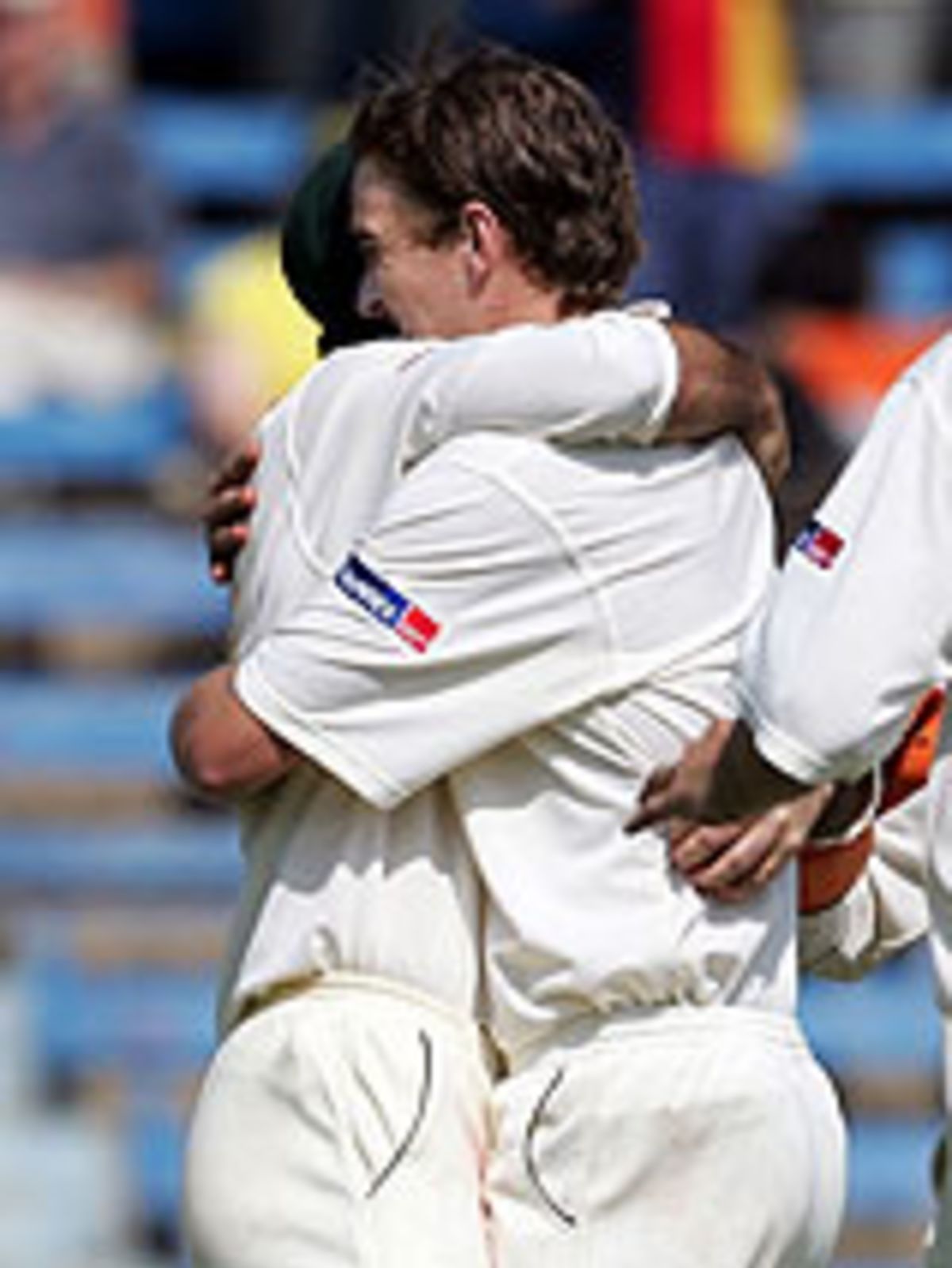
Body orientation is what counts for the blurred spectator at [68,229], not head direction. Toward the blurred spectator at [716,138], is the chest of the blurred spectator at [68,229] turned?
no

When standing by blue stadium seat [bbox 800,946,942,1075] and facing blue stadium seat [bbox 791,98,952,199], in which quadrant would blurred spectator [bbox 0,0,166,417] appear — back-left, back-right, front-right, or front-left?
front-left

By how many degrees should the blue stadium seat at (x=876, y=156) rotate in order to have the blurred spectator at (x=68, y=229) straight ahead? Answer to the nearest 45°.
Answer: approximately 45° to its right

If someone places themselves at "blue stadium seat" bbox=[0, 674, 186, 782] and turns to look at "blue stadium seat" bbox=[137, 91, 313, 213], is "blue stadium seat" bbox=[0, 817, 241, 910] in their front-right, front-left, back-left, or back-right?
back-right

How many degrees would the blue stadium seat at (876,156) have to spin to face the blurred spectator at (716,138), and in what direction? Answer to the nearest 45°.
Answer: approximately 45° to its right

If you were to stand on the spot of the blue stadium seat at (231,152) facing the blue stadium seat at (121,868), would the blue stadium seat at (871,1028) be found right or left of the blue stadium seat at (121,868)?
left

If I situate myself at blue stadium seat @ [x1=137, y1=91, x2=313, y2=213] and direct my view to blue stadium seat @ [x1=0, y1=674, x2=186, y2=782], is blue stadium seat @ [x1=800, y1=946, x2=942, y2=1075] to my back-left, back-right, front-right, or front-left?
front-left

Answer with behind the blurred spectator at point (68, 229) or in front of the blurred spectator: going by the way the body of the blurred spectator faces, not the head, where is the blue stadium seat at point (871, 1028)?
in front

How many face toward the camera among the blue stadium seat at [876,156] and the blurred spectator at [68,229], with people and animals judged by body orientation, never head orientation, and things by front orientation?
2

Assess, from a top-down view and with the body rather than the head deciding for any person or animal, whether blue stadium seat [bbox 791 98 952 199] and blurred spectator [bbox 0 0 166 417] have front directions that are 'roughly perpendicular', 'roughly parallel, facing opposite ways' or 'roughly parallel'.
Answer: roughly parallel

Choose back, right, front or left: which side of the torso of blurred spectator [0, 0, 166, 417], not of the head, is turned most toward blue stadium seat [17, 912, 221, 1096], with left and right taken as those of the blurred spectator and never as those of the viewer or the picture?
front

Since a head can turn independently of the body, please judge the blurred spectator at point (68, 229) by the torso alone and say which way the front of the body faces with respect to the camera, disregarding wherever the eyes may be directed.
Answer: toward the camera

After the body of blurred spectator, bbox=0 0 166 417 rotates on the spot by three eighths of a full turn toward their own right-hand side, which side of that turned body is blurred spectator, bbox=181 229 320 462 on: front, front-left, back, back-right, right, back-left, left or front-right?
back

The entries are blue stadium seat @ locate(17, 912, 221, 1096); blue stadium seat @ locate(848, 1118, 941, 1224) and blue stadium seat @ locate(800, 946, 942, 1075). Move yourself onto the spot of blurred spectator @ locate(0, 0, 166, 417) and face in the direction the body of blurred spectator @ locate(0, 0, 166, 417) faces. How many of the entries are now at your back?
0
